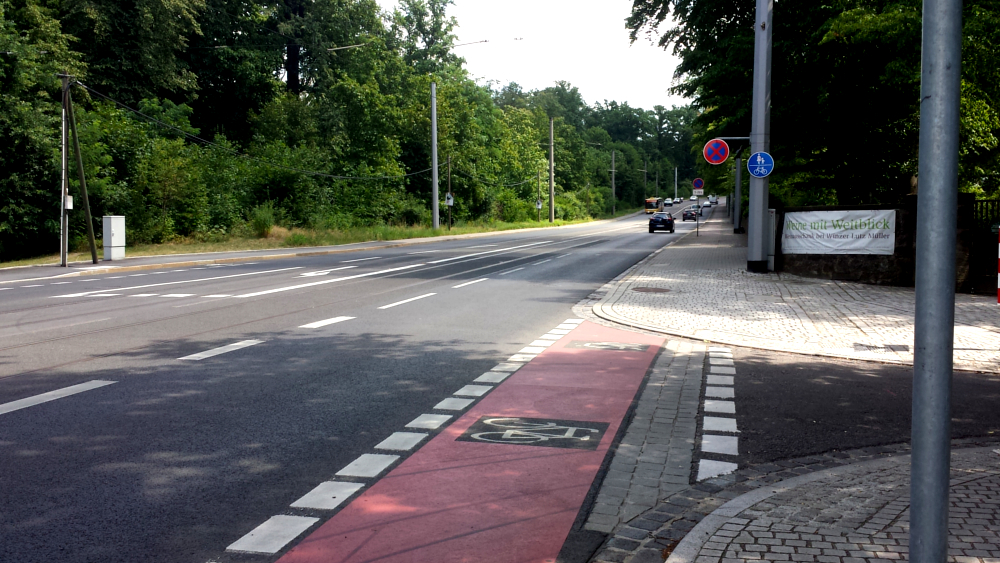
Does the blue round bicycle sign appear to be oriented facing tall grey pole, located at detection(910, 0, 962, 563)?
yes

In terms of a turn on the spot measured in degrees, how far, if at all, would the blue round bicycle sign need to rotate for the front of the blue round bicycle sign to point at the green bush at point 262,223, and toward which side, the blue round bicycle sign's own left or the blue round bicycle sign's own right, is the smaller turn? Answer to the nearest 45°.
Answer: approximately 135° to the blue round bicycle sign's own right

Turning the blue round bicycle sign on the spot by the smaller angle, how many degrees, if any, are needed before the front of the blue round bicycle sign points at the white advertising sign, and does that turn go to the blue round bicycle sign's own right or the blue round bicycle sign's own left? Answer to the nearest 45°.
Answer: approximately 90° to the blue round bicycle sign's own left

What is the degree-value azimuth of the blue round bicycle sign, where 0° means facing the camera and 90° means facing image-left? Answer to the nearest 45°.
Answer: approximately 0°

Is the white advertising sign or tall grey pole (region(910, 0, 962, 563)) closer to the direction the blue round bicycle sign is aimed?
the tall grey pole

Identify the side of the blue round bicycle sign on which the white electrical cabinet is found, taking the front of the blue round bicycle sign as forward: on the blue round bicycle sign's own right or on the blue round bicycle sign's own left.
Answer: on the blue round bicycle sign's own right
